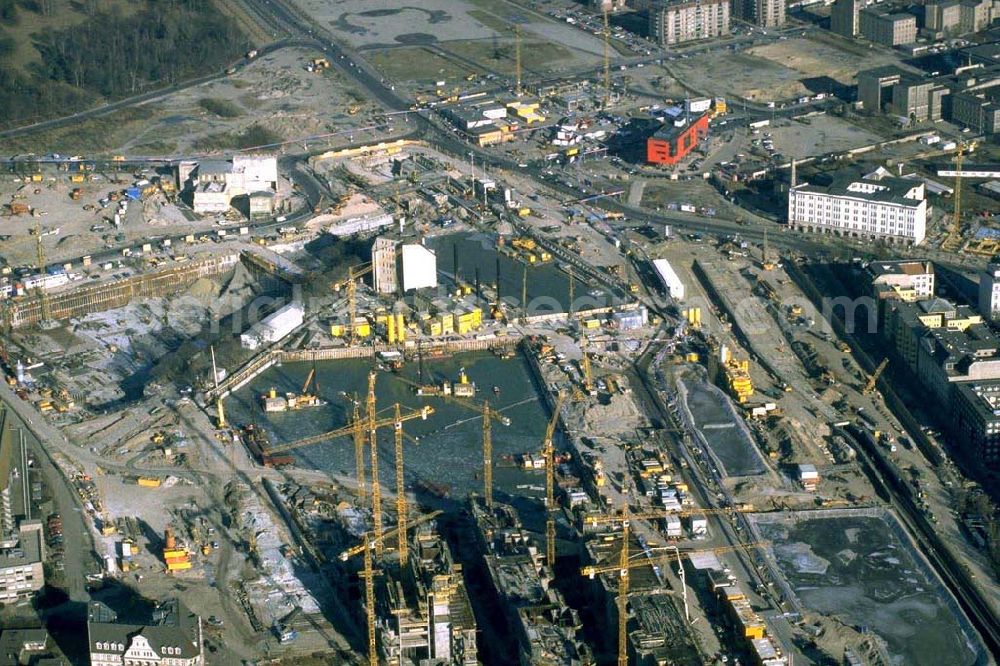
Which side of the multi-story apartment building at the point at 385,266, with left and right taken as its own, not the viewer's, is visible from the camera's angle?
front

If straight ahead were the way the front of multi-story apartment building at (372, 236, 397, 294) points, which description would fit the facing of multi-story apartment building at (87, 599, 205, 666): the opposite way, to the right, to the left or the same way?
the same way

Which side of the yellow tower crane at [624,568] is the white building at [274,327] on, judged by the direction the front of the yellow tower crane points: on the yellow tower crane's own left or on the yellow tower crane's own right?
on the yellow tower crane's own left

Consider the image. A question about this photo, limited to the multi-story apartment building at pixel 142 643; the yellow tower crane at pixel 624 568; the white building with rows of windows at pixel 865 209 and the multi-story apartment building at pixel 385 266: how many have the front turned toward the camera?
3

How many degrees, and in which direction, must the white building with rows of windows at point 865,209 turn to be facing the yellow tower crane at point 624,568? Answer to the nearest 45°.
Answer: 0° — it already faces it

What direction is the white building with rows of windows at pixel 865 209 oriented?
toward the camera

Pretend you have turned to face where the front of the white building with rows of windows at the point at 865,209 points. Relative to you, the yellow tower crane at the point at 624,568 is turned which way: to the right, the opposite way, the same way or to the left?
to the left

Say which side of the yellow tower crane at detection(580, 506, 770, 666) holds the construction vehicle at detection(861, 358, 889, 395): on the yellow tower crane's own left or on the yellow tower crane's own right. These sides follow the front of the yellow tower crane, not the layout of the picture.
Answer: on the yellow tower crane's own left

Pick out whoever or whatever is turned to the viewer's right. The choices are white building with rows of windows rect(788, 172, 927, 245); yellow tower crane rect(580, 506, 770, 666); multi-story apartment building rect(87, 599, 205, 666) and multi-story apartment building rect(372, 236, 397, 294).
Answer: the yellow tower crane

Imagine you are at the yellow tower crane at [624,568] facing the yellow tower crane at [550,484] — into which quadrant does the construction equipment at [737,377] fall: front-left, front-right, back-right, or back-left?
front-right

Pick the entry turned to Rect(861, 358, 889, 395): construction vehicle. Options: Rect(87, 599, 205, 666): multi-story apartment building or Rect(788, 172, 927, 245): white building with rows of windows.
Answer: the white building with rows of windows

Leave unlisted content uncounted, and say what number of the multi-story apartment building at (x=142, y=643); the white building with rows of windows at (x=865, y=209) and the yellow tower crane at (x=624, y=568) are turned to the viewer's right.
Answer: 1

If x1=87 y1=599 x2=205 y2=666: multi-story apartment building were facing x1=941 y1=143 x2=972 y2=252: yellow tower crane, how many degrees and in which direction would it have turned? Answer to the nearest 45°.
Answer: approximately 135° to its left

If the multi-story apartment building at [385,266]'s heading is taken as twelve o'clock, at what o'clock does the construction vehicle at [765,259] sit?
The construction vehicle is roughly at 9 o'clock from the multi-story apartment building.

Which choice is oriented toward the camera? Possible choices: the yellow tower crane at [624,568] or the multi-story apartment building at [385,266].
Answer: the multi-story apartment building

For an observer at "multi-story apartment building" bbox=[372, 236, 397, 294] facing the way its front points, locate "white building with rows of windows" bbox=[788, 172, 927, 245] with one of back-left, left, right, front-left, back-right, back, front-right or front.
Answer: left

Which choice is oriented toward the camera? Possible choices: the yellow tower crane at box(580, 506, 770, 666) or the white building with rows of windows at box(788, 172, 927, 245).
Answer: the white building with rows of windows

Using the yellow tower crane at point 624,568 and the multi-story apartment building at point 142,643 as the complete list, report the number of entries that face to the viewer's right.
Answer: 1
